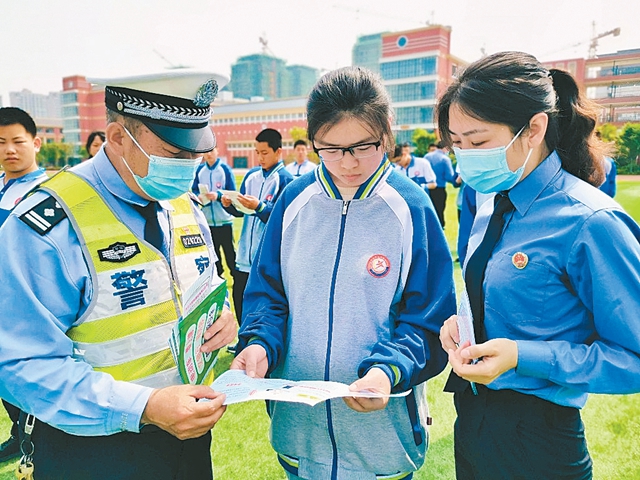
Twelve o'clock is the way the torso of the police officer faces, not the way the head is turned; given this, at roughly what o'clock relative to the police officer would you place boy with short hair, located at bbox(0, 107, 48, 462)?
The boy with short hair is roughly at 7 o'clock from the police officer.

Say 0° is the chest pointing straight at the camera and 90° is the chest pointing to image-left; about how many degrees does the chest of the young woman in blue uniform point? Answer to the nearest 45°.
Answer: approximately 45°

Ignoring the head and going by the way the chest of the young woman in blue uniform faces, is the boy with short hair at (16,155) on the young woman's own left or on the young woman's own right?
on the young woman's own right

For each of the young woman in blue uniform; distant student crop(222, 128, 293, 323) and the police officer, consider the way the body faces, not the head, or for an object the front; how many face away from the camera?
0

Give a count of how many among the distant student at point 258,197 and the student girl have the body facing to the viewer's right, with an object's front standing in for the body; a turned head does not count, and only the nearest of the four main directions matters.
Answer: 0

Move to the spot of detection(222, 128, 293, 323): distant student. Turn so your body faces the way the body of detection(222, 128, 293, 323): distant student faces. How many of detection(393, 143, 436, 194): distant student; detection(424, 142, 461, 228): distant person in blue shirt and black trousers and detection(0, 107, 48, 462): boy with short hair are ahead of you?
1

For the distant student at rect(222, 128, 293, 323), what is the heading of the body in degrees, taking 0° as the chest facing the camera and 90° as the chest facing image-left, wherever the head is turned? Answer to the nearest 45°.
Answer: approximately 45°

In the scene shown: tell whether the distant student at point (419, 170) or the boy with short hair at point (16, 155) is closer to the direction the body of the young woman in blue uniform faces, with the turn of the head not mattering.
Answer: the boy with short hair

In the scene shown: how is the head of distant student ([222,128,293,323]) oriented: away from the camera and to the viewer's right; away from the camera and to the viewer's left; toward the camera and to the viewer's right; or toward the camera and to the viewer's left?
toward the camera and to the viewer's left

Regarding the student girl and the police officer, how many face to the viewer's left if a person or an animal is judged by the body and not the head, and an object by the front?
0

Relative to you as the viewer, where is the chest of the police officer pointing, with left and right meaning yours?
facing the viewer and to the right of the viewer

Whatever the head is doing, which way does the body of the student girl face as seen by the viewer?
toward the camera

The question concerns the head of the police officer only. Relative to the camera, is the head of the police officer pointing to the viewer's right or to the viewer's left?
to the viewer's right

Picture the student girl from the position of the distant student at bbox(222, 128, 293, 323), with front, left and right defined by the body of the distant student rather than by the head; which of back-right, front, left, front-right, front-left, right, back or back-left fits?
front-left
